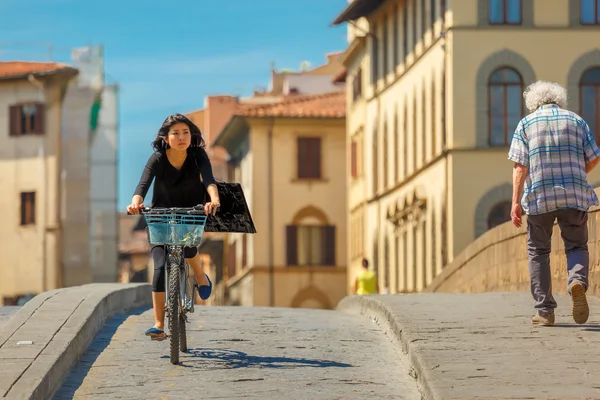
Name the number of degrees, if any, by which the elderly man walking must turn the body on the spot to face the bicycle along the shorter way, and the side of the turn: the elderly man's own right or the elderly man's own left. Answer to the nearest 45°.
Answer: approximately 135° to the elderly man's own left

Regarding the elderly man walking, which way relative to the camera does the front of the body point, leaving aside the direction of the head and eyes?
away from the camera

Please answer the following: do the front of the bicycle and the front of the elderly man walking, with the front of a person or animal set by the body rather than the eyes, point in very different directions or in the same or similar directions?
very different directions

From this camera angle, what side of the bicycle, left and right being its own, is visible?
front

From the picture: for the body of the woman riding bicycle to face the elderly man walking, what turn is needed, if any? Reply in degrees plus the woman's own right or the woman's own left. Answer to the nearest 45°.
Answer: approximately 90° to the woman's own left

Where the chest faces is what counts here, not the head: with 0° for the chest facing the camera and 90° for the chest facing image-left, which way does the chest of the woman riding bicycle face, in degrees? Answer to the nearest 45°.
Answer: approximately 0°

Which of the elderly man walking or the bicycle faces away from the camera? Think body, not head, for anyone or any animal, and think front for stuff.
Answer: the elderly man walking

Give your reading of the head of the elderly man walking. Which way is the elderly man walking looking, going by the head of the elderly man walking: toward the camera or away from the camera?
away from the camera
